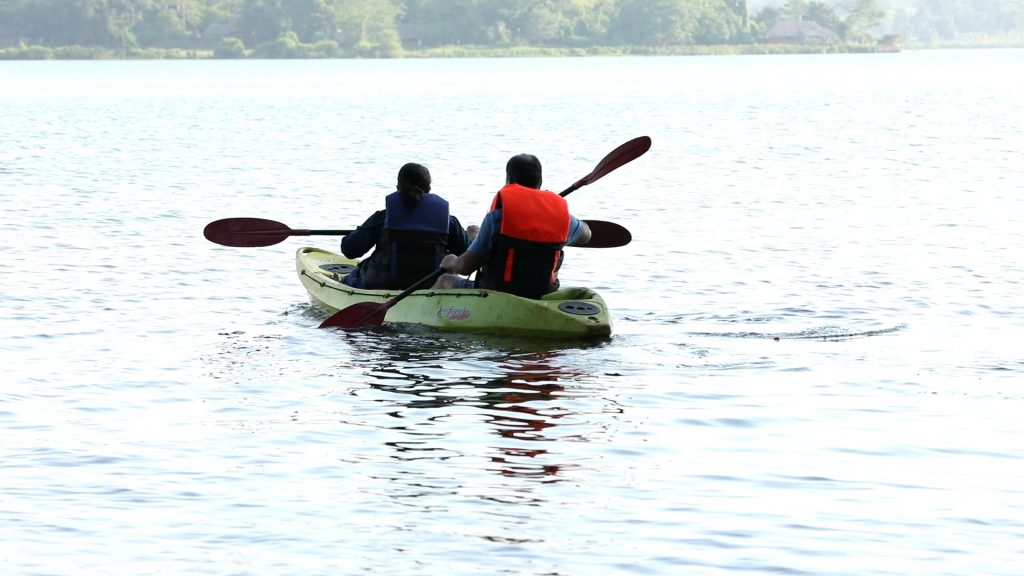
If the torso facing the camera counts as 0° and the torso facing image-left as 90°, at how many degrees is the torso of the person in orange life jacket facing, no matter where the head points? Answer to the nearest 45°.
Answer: approximately 135°

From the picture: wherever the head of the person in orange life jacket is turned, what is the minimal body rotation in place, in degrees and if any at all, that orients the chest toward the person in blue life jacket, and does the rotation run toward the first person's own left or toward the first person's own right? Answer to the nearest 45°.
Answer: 0° — they already face them
